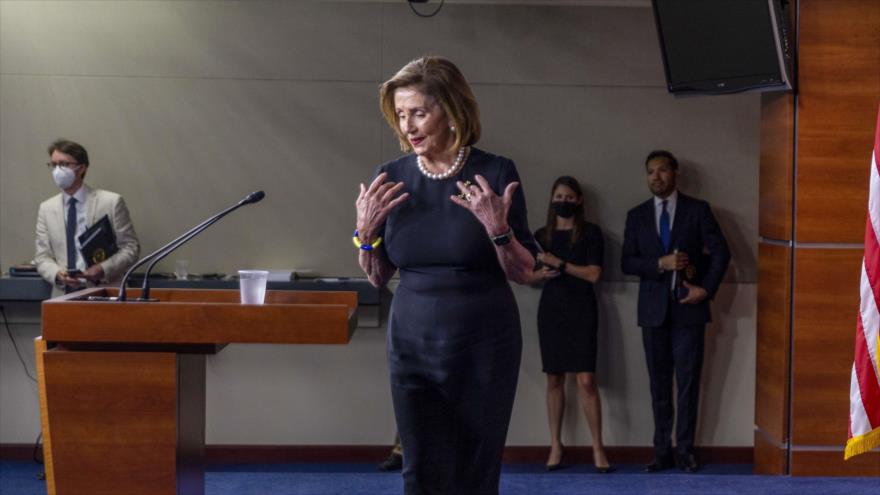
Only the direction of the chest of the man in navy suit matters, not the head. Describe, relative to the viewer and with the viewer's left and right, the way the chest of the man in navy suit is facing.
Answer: facing the viewer

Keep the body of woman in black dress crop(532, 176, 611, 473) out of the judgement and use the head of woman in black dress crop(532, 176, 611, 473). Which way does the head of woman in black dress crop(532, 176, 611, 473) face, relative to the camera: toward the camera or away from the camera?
toward the camera

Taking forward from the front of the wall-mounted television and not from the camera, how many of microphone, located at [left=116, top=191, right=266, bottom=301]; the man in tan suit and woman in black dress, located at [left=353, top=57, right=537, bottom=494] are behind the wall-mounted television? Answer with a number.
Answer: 0

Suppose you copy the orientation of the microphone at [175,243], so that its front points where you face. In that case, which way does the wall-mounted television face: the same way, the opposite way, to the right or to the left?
the opposite way

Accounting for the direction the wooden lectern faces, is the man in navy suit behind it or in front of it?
behind

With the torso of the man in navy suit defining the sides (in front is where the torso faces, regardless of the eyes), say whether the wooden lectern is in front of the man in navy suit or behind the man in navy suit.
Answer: in front

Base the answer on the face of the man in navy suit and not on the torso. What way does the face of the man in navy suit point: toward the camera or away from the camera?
toward the camera

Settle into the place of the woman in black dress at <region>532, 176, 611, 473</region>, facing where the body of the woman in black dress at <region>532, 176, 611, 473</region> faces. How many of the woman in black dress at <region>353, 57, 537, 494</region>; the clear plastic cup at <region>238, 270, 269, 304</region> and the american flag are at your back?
0

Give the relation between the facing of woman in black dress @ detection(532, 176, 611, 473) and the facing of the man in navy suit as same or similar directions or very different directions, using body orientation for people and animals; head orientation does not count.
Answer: same or similar directions

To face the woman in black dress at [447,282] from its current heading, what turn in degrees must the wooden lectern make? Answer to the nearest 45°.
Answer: approximately 135° to its left

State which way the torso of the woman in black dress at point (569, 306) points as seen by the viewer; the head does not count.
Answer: toward the camera

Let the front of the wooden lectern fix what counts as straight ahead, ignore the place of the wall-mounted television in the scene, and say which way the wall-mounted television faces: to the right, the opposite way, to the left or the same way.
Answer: the same way

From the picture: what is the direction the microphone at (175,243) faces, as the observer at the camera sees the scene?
facing to the right of the viewer
